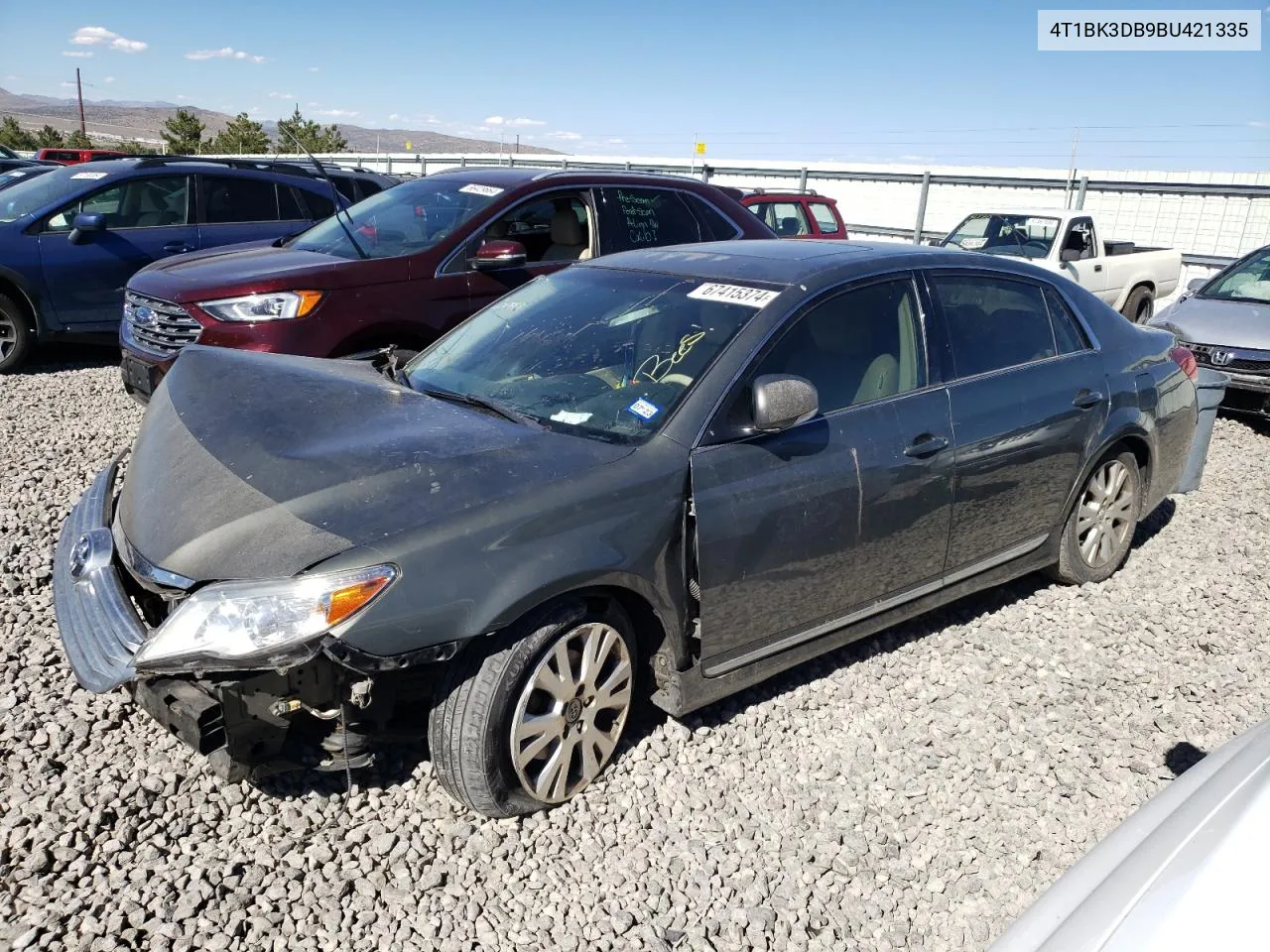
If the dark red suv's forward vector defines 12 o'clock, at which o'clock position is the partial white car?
The partial white car is roughly at 10 o'clock from the dark red suv.

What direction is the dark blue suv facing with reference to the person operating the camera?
facing the viewer and to the left of the viewer

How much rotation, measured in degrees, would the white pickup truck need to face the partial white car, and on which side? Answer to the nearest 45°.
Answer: approximately 45° to its left

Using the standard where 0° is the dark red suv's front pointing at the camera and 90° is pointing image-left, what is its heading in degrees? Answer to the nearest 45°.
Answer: approximately 45°

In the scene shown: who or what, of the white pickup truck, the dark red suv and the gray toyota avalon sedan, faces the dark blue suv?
the white pickup truck

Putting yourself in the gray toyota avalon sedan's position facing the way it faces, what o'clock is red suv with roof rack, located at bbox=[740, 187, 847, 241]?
The red suv with roof rack is roughly at 5 o'clock from the gray toyota avalon sedan.

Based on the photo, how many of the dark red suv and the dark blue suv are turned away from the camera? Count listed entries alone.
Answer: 0

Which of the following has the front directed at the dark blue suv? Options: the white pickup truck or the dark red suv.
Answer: the white pickup truck

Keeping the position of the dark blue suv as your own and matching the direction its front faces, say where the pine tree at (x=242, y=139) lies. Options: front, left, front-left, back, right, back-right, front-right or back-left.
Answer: back-right

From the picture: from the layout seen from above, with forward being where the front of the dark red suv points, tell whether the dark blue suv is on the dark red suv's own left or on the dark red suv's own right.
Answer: on the dark red suv's own right
